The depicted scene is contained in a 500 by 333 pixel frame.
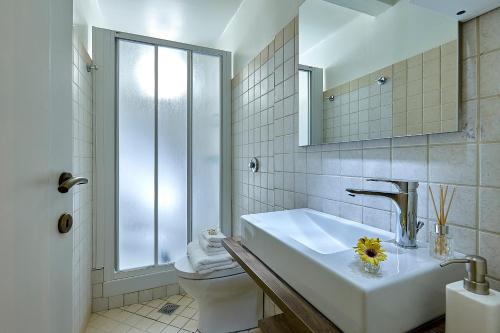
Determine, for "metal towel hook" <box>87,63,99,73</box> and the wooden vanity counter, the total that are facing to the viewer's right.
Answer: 1

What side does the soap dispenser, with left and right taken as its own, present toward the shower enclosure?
front

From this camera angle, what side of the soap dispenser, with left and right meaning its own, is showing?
left

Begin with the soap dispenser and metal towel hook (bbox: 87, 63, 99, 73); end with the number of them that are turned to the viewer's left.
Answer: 1

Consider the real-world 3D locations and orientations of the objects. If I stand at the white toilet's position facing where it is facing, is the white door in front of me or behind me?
in front

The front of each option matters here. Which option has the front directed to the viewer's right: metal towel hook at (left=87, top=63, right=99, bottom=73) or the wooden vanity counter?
the metal towel hook

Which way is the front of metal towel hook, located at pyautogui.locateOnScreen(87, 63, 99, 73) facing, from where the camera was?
facing to the right of the viewer

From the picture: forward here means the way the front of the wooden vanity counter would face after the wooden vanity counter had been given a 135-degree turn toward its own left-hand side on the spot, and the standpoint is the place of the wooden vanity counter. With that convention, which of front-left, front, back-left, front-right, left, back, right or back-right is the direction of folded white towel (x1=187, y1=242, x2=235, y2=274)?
back-left

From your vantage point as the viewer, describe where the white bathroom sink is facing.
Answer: facing the viewer and to the left of the viewer

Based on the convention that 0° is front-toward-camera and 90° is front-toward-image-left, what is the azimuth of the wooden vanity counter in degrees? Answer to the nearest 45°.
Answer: approximately 45°

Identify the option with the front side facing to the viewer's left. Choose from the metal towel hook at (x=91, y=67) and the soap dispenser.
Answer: the soap dispenser

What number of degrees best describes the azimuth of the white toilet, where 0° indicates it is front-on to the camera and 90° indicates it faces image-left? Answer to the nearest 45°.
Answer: approximately 45°

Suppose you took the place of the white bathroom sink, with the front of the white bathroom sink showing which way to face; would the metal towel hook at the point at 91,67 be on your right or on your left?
on your right
